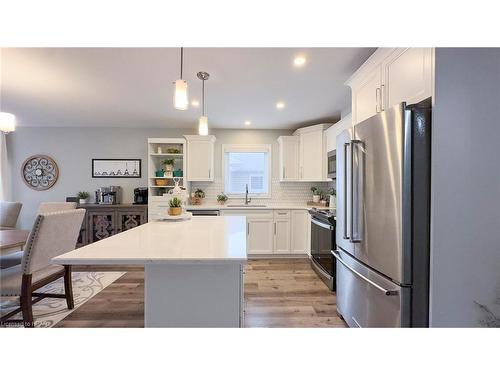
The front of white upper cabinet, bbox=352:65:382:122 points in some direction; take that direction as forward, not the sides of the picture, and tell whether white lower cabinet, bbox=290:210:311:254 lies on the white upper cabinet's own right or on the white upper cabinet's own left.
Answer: on the white upper cabinet's own right

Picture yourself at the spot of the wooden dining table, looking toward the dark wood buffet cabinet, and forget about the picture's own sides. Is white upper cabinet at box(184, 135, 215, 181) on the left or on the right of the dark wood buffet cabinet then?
right

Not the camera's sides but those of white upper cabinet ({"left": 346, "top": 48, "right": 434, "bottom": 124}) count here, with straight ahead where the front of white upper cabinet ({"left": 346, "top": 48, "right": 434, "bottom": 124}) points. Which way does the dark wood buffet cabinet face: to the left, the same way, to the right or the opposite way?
to the left

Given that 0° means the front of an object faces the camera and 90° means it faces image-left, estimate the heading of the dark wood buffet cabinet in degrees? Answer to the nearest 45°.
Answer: approximately 0°

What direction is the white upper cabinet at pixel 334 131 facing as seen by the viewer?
to the viewer's left

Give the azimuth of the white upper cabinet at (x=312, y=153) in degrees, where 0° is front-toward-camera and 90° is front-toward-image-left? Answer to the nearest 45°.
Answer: approximately 45°

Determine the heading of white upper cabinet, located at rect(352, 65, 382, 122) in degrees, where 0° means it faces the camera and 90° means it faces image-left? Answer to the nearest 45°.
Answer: approximately 45°

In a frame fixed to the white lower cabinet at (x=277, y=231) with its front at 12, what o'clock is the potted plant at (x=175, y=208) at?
The potted plant is roughly at 1 o'clock from the white lower cabinet.

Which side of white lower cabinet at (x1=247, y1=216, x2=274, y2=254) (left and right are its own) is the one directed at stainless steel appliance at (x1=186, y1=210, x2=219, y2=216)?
right

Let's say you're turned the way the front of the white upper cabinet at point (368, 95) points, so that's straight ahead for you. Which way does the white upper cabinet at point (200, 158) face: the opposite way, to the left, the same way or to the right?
to the left

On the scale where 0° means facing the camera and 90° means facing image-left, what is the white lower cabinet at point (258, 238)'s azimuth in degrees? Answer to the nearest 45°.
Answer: approximately 0°

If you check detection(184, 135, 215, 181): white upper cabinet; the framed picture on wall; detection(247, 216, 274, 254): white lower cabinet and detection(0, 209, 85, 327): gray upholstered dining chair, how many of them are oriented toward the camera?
3
